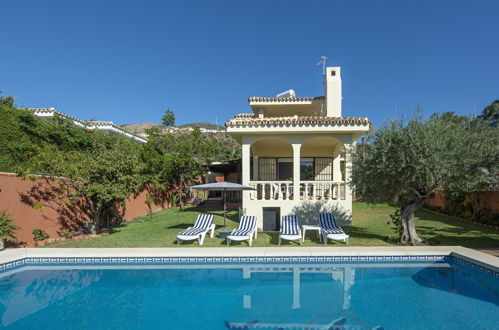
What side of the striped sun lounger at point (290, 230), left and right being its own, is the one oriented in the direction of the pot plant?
right

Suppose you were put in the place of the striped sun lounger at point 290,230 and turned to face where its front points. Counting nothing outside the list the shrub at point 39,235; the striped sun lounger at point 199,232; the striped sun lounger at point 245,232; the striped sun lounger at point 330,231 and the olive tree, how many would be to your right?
3

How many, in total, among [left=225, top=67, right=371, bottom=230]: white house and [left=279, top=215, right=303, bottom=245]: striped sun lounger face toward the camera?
2

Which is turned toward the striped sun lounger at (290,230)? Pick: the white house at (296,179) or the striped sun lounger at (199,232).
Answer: the white house

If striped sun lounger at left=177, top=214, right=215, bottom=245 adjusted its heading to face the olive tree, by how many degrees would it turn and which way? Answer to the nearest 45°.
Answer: approximately 90° to its left

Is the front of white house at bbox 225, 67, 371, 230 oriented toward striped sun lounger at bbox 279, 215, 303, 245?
yes

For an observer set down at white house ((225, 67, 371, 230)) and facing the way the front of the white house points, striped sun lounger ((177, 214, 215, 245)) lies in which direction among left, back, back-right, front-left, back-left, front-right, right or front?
front-right

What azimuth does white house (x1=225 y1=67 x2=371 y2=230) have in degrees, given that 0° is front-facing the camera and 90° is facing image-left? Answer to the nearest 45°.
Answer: approximately 0°

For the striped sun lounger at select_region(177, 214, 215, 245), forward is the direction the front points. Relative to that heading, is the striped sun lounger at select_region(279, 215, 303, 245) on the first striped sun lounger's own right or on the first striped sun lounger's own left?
on the first striped sun lounger's own left

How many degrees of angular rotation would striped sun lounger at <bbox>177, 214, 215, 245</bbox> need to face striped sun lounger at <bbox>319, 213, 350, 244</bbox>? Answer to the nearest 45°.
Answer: approximately 135° to its left

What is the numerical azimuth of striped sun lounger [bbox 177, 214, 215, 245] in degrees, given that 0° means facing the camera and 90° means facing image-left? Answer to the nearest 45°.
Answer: approximately 45°
